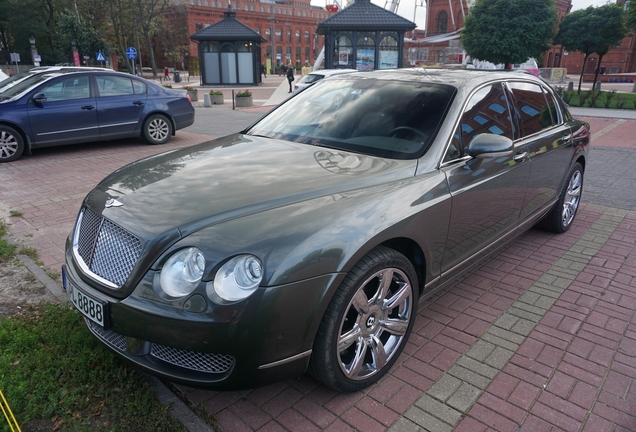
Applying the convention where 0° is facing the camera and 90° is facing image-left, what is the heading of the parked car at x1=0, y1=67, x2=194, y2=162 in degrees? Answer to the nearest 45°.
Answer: approximately 90°

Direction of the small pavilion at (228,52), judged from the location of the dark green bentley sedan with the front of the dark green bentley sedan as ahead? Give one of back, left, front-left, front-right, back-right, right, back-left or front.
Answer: back-right

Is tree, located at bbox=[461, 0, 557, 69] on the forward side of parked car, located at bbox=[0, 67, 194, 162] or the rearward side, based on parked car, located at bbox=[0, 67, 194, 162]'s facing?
on the rearward side

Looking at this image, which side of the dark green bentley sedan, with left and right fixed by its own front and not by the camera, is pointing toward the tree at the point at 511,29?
back

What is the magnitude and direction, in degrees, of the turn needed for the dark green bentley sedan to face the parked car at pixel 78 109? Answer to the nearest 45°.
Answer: approximately 90° to its right

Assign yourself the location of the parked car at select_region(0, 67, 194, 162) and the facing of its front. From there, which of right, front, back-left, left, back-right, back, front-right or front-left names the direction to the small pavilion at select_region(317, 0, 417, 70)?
back-right

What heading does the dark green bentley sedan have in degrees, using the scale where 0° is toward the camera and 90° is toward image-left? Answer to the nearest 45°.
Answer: approximately 45°

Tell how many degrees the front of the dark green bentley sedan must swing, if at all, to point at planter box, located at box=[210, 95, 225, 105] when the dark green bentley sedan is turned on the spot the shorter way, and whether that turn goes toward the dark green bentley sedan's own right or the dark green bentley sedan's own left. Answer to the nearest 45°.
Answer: approximately 135° to the dark green bentley sedan's own right

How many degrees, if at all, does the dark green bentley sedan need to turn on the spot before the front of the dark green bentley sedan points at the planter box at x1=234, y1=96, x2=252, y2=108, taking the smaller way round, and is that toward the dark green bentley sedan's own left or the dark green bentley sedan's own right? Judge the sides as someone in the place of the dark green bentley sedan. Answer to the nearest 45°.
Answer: approximately 135° to the dark green bentley sedan's own right
